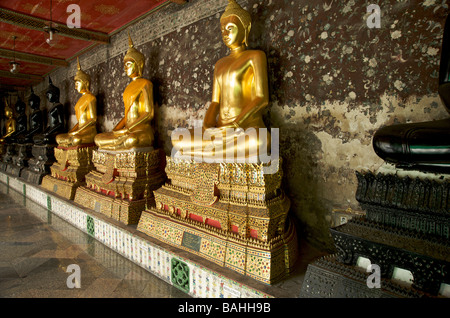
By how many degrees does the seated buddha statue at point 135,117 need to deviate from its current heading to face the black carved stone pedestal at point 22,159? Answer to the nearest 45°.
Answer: approximately 90° to its right

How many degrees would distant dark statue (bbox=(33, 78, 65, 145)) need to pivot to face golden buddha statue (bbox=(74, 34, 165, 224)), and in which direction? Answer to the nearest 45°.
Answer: approximately 90° to its left

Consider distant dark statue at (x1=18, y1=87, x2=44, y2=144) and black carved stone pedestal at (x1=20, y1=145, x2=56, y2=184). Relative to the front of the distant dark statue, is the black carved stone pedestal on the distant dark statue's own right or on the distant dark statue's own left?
on the distant dark statue's own left

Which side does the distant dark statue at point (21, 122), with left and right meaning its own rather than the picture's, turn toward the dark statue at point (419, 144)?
left

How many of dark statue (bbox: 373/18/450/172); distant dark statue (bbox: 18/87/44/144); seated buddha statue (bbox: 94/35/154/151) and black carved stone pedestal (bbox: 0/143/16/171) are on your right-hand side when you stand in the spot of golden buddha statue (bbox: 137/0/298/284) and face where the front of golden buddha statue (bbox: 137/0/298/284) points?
3
